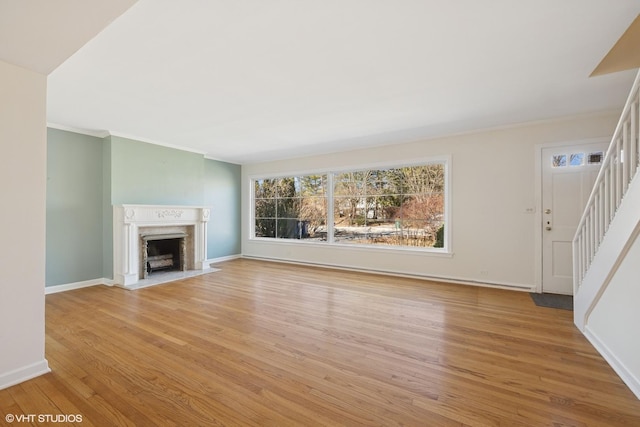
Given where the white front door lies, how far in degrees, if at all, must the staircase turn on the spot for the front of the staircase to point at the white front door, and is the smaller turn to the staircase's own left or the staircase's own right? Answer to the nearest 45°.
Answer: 0° — it already faces it

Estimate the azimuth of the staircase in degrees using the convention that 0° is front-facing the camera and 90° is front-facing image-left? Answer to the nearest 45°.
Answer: approximately 180°

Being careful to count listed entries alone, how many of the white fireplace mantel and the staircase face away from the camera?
1

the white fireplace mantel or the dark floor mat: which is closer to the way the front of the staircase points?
the dark floor mat

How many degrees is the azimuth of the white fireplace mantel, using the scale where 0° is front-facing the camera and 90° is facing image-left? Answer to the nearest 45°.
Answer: approximately 315°

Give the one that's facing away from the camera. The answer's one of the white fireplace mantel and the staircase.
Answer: the staircase
